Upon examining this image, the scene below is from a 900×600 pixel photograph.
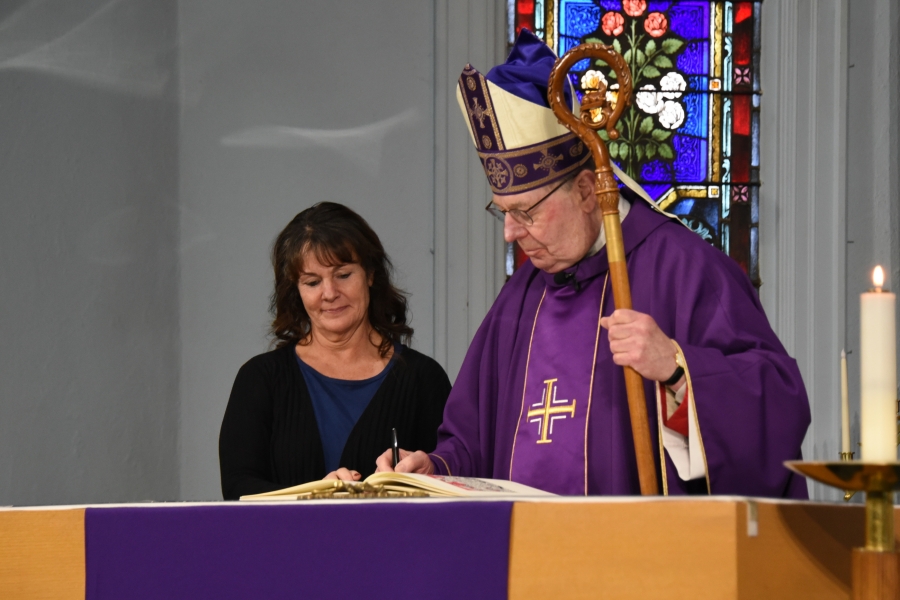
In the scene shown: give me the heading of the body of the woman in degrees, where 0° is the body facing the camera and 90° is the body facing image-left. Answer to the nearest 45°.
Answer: approximately 0°

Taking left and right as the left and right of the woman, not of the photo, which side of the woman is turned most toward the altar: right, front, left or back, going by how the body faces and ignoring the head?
front

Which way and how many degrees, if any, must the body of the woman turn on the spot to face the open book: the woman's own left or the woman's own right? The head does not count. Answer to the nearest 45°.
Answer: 0° — they already face it

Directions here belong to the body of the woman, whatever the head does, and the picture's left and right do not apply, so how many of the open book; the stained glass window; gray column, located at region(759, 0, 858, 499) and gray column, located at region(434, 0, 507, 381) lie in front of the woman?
1

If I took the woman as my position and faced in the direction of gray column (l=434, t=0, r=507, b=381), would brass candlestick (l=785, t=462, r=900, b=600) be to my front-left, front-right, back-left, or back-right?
back-right

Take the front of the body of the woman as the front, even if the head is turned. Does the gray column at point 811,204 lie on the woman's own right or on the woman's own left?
on the woman's own left

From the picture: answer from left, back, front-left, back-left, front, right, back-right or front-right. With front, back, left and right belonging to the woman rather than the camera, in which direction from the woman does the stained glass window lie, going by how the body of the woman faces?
back-left
